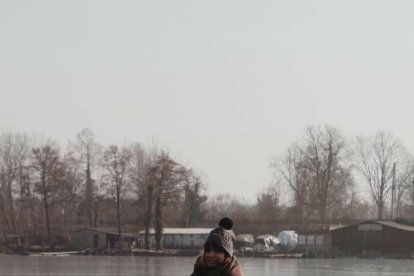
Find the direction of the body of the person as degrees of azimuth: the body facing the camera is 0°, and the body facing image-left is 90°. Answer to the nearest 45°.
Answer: approximately 45°
